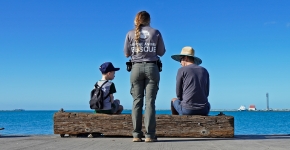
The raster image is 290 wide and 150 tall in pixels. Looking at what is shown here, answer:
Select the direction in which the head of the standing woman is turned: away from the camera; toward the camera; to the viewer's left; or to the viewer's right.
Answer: away from the camera

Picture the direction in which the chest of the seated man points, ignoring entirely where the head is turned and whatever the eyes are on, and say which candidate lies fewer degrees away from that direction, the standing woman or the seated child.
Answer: the seated child

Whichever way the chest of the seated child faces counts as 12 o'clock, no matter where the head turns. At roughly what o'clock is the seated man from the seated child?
The seated man is roughly at 2 o'clock from the seated child.

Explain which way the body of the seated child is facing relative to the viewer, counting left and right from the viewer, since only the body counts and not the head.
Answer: facing away from the viewer and to the right of the viewer

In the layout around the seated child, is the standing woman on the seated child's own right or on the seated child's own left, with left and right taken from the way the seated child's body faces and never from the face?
on the seated child's own right

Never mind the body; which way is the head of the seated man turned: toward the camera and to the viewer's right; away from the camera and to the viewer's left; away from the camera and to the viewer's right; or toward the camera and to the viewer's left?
away from the camera and to the viewer's left

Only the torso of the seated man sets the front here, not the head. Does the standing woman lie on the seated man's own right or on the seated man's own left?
on the seated man's own left

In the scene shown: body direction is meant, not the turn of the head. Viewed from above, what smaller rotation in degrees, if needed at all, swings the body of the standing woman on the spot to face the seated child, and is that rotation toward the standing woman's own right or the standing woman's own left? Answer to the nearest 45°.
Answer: approximately 45° to the standing woman's own left

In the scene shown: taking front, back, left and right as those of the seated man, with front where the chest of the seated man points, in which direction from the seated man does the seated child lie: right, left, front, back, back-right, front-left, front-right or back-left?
front-left

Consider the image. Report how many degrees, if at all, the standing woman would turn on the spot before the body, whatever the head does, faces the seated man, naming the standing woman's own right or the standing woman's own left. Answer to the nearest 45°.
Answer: approximately 45° to the standing woman's own right

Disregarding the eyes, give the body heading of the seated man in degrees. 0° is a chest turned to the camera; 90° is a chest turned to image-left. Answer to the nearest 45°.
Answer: approximately 135°

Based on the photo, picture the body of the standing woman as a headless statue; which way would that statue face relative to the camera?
away from the camera
